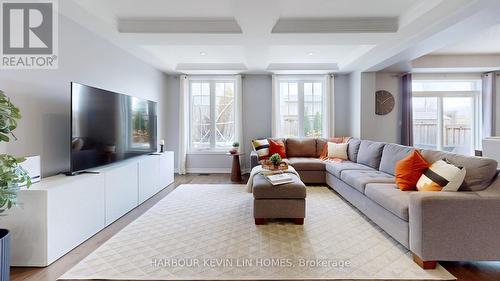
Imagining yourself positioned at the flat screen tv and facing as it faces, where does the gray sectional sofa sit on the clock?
The gray sectional sofa is roughly at 12 o'clock from the flat screen tv.

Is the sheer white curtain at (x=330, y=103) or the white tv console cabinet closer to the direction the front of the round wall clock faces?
the white tv console cabinet

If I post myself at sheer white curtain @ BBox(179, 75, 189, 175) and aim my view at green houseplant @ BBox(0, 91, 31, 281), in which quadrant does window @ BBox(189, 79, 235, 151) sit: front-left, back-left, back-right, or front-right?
back-left

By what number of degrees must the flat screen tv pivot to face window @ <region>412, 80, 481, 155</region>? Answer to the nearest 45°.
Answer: approximately 45° to its left

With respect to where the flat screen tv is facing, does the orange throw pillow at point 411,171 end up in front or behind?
in front

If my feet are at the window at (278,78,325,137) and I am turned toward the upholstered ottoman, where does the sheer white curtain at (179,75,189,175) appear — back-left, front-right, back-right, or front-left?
front-right

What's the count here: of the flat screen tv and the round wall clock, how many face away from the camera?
0

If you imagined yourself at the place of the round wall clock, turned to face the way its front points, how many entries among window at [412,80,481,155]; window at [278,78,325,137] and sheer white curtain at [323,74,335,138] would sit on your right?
2

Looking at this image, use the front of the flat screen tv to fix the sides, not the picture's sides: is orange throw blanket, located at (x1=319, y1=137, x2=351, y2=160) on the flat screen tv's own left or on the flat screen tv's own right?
on the flat screen tv's own left
